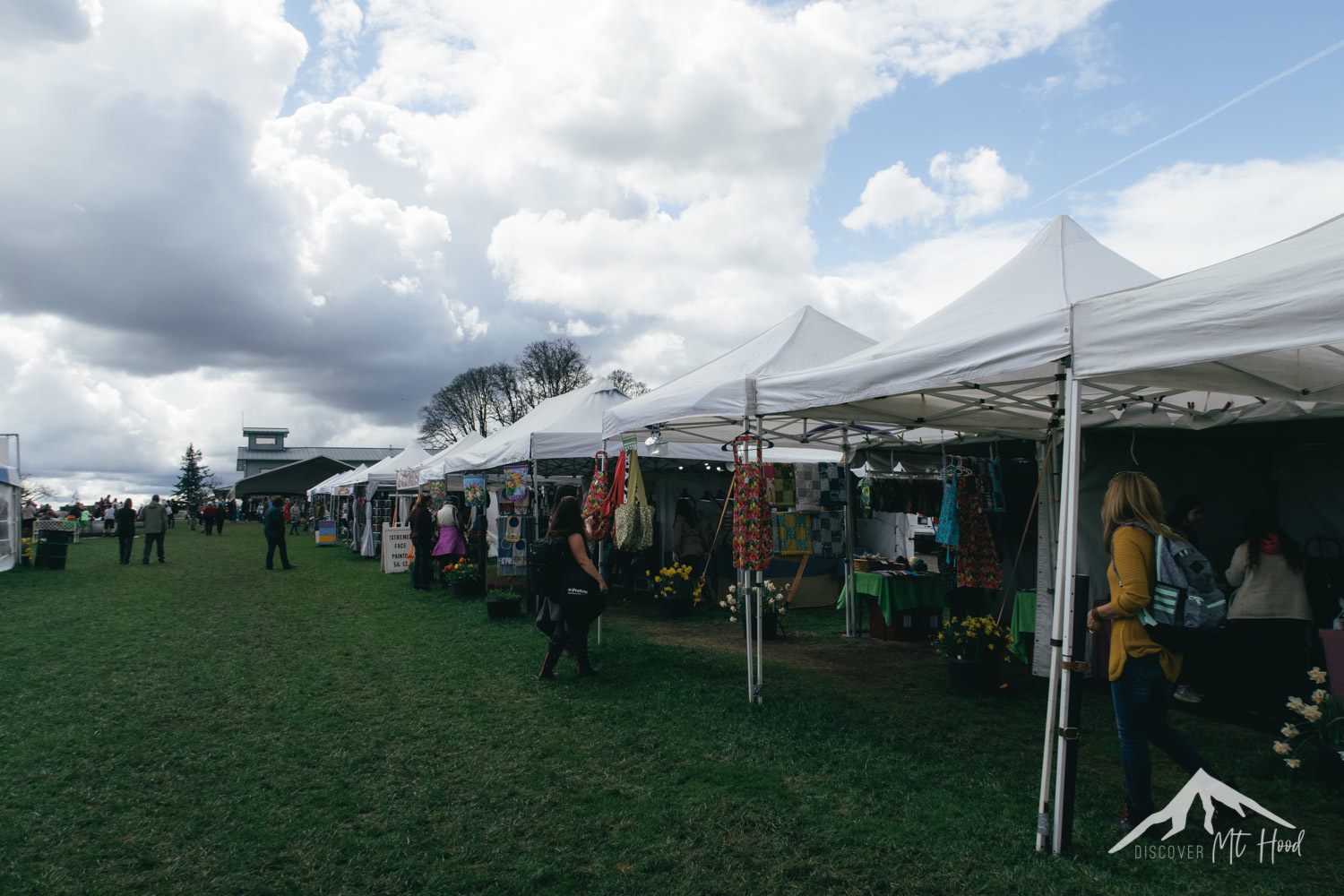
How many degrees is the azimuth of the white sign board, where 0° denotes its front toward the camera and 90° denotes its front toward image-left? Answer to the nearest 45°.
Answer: approximately 0°

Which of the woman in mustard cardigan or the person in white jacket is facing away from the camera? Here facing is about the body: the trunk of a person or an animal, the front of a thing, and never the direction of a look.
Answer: the person in white jacket

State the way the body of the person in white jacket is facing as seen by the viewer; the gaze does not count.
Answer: away from the camera

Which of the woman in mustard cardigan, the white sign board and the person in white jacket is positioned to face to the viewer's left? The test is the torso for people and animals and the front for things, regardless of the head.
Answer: the woman in mustard cardigan

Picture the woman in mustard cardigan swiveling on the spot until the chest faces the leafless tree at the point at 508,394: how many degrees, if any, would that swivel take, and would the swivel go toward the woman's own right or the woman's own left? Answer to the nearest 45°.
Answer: approximately 45° to the woman's own right

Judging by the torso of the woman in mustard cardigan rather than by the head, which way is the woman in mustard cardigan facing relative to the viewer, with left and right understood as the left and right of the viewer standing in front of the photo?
facing to the left of the viewer

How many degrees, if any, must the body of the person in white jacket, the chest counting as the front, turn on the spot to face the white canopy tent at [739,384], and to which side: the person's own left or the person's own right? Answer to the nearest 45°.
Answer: approximately 90° to the person's own left
